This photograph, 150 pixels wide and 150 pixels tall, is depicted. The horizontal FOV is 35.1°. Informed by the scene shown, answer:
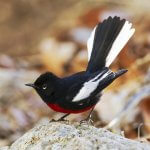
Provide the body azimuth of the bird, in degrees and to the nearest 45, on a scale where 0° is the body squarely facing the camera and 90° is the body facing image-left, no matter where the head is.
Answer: approximately 90°
